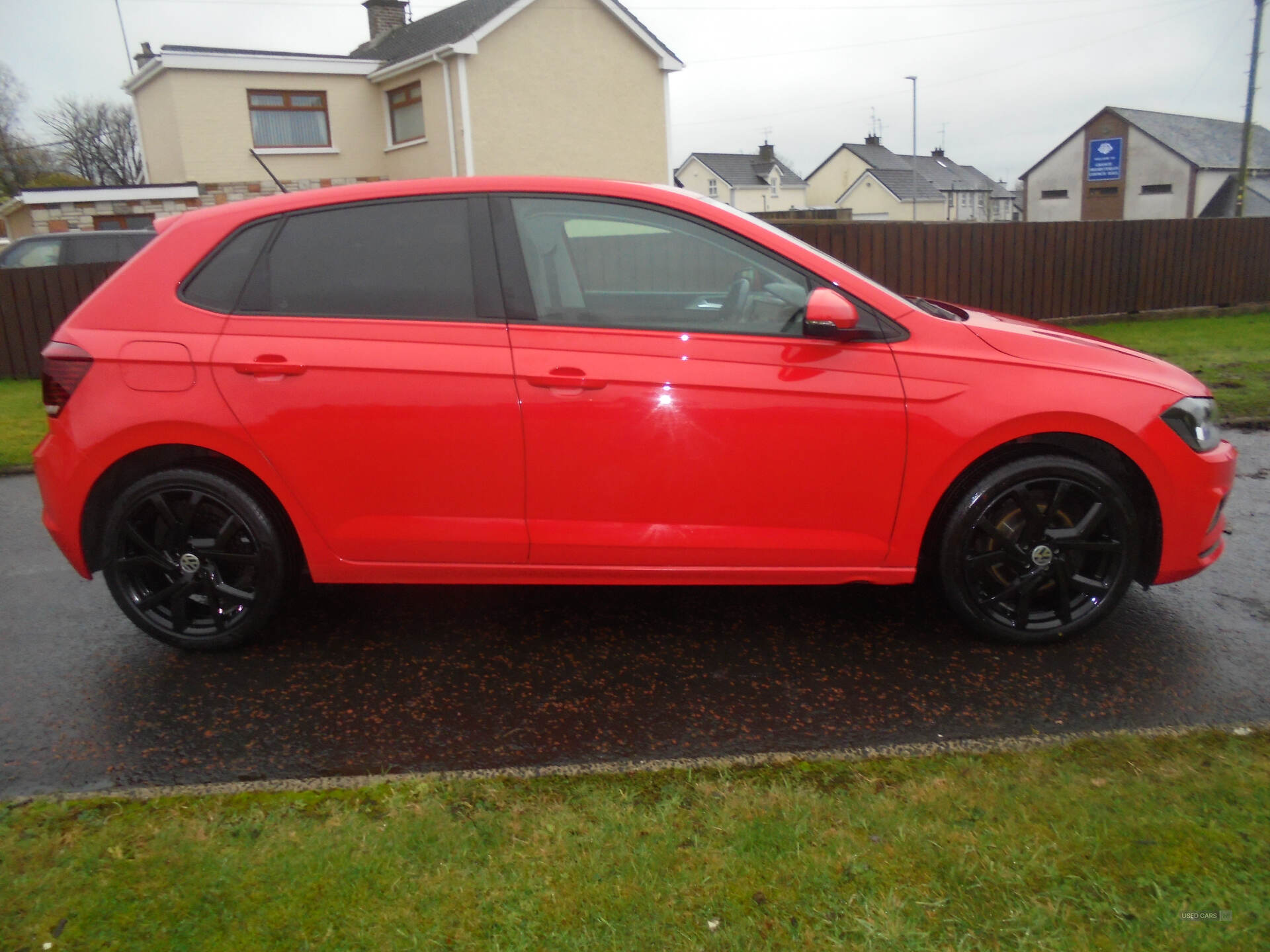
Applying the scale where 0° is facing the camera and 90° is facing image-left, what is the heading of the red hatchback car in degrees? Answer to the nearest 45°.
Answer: approximately 270°

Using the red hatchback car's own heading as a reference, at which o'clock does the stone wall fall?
The stone wall is roughly at 8 o'clock from the red hatchback car.

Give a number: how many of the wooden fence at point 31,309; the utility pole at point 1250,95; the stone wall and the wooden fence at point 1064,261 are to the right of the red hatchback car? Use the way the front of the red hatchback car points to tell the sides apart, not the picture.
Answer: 0

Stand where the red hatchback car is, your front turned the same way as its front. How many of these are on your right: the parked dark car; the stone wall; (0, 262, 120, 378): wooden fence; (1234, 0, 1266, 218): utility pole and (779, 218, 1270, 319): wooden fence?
0

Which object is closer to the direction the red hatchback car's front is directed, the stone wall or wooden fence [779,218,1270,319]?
the wooden fence

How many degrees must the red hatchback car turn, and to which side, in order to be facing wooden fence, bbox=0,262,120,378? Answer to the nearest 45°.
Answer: approximately 135° to its left

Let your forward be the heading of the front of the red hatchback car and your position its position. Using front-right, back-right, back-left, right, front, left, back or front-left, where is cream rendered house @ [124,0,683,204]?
left

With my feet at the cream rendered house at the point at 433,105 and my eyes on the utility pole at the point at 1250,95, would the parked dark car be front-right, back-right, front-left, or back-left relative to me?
back-right

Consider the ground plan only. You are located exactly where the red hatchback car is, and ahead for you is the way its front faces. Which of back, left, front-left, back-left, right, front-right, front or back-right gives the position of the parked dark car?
back-left

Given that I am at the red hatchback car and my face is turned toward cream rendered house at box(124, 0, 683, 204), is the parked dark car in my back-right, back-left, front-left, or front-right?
front-left

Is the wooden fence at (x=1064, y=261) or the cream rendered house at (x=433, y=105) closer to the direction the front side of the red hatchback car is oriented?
the wooden fence

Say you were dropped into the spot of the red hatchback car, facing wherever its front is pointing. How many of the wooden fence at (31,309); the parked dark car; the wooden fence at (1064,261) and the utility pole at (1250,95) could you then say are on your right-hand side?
0

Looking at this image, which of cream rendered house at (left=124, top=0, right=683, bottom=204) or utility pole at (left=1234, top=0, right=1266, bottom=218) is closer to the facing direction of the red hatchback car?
the utility pole

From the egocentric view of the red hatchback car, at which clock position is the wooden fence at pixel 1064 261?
The wooden fence is roughly at 10 o'clock from the red hatchback car.

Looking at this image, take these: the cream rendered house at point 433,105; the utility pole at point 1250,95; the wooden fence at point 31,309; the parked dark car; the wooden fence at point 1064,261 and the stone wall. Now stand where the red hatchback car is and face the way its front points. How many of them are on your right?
0

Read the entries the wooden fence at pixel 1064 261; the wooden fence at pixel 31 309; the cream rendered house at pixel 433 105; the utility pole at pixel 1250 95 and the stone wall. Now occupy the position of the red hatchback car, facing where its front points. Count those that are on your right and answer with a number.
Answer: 0

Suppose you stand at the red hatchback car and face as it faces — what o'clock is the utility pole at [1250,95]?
The utility pole is roughly at 10 o'clock from the red hatchback car.
